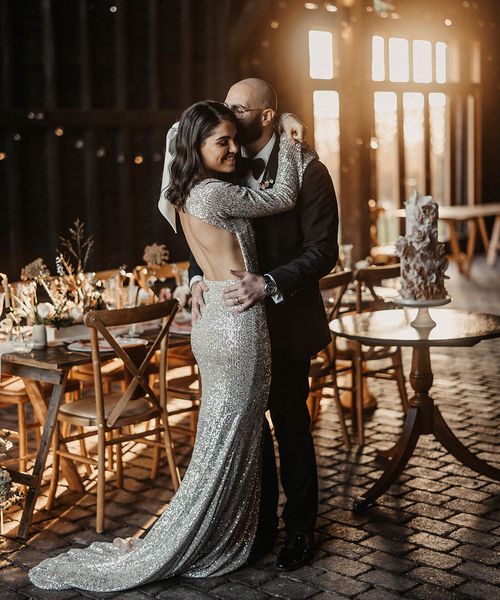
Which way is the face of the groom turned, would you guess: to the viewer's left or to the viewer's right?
to the viewer's left

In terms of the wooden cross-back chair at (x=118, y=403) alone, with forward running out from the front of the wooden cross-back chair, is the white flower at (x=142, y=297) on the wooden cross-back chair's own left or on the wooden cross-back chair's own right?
on the wooden cross-back chair's own right

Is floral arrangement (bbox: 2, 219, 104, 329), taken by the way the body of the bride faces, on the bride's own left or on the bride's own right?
on the bride's own left

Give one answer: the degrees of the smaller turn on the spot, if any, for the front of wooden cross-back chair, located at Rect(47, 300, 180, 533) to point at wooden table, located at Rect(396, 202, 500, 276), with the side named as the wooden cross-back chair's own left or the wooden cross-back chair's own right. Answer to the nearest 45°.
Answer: approximately 90° to the wooden cross-back chair's own right

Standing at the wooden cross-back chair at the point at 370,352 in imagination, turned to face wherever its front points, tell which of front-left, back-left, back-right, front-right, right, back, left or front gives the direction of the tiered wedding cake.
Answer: back-left

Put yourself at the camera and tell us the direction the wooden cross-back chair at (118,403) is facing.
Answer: facing away from the viewer and to the left of the viewer

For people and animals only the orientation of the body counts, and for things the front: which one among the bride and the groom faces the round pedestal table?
the bride
